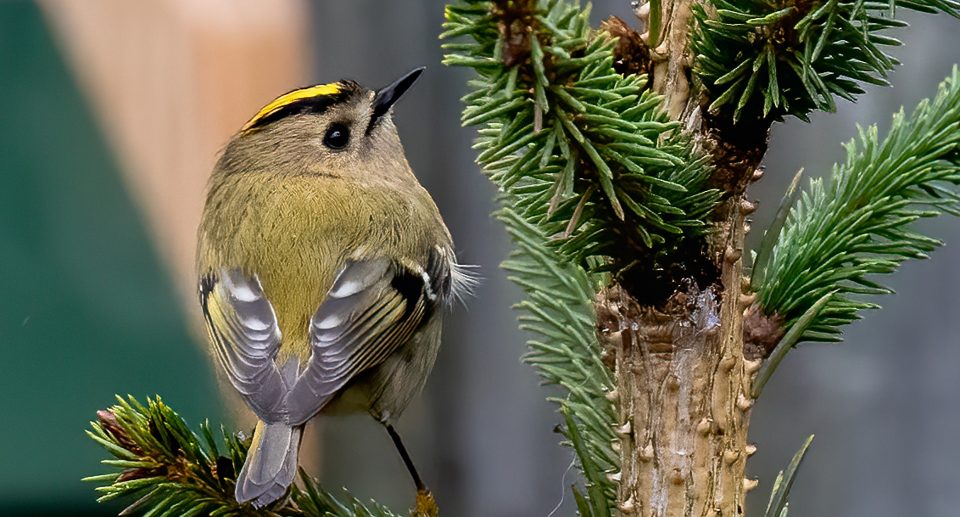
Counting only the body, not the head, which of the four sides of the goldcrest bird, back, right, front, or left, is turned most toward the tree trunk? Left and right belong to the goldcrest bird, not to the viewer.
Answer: right

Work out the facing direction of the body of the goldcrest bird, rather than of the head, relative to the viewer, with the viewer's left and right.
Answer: facing away from the viewer and to the right of the viewer
